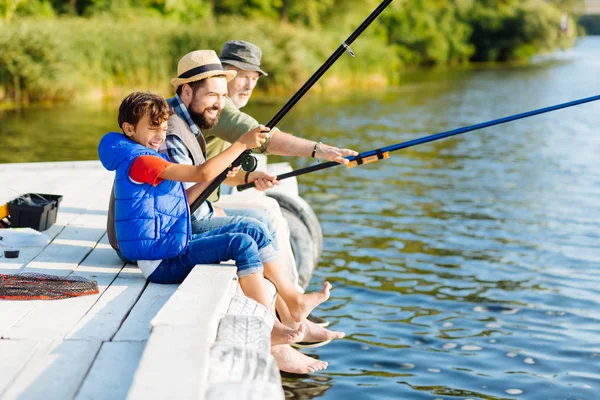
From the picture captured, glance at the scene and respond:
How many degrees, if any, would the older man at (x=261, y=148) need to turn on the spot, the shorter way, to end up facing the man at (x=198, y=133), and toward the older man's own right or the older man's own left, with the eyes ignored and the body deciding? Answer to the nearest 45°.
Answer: approximately 135° to the older man's own right

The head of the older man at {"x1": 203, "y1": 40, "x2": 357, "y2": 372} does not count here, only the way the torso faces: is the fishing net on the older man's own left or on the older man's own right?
on the older man's own right

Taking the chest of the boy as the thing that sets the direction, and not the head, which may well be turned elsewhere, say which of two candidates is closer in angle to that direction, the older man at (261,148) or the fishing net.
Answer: the older man

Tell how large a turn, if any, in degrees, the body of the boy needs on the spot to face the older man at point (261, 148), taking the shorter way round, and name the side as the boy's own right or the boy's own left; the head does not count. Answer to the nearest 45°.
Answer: approximately 45° to the boy's own left

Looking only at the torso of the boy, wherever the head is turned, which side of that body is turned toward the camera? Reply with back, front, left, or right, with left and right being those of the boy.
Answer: right

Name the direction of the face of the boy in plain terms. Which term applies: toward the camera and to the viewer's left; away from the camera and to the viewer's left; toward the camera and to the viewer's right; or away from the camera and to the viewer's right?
toward the camera and to the viewer's right

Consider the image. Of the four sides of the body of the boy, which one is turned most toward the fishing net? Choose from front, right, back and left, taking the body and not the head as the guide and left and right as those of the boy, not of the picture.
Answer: back

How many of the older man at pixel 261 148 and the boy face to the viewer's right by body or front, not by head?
2

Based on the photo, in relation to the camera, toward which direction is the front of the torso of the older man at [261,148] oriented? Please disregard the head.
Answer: to the viewer's right

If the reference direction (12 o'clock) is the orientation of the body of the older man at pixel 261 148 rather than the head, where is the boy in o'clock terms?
The boy is roughly at 4 o'clock from the older man.
